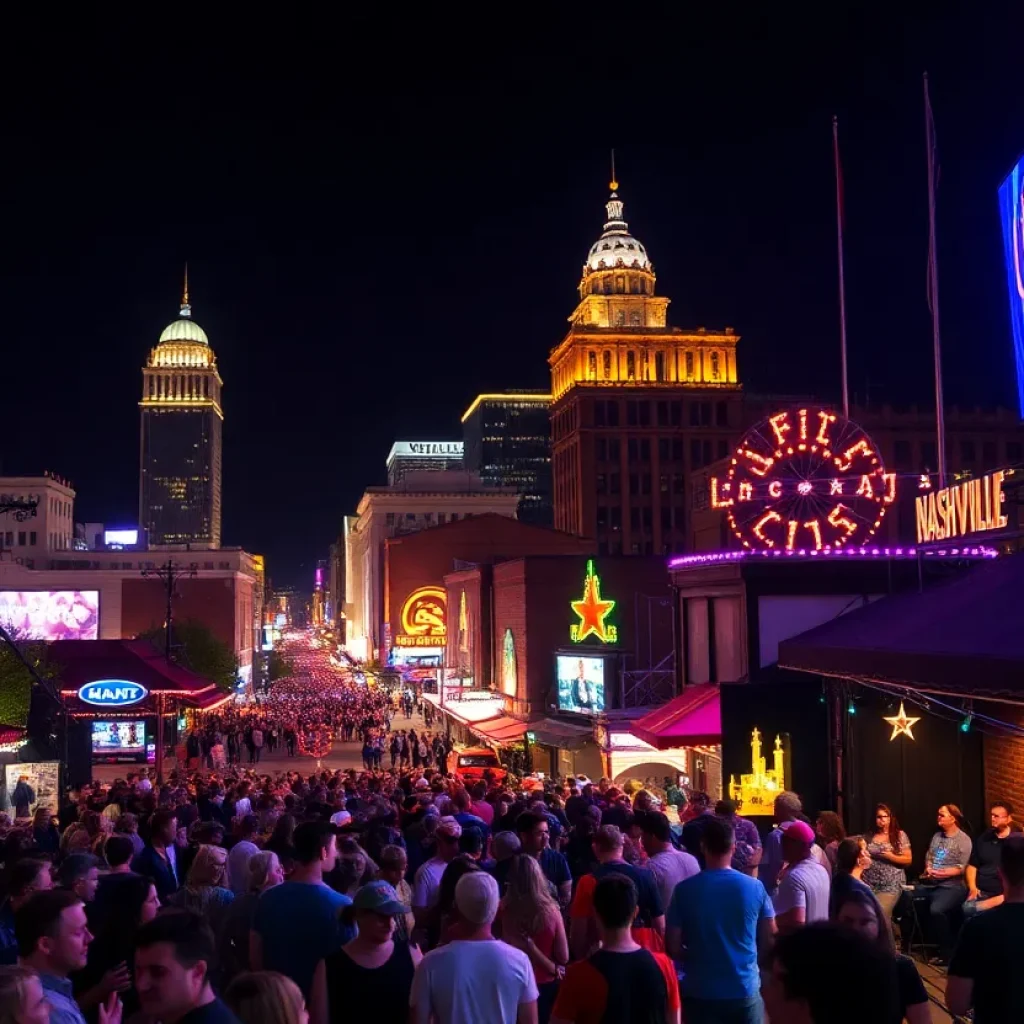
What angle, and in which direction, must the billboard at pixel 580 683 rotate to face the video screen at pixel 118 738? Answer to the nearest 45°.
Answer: approximately 90° to its right

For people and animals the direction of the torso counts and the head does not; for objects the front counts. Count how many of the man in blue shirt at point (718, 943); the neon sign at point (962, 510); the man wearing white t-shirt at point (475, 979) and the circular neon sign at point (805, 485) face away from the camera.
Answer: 2

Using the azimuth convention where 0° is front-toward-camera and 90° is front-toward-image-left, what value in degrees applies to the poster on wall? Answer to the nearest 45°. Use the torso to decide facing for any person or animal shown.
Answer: approximately 0°

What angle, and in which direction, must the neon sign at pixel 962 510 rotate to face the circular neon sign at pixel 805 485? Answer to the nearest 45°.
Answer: approximately 90° to its right

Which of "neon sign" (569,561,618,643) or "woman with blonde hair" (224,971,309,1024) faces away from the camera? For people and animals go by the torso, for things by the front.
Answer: the woman with blonde hair

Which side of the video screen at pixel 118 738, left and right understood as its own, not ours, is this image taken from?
front

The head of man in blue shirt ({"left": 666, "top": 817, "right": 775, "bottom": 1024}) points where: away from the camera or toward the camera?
away from the camera

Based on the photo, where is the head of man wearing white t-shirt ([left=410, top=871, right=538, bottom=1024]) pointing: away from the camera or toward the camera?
away from the camera

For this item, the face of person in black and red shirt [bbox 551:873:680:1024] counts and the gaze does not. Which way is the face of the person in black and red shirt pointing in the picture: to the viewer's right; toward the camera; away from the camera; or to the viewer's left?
away from the camera

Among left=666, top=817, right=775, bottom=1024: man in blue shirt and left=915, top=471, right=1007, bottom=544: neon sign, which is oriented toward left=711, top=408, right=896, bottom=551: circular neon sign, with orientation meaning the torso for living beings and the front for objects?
the man in blue shirt

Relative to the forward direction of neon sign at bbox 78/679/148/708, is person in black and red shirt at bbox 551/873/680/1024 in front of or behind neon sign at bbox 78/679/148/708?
in front

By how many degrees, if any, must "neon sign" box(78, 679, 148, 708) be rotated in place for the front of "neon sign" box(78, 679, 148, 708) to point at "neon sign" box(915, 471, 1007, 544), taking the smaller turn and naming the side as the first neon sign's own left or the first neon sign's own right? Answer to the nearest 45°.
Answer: approximately 45° to the first neon sign's own left

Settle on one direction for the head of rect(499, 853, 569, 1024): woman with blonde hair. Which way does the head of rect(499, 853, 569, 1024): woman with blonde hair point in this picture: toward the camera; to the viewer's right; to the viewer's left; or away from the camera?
away from the camera

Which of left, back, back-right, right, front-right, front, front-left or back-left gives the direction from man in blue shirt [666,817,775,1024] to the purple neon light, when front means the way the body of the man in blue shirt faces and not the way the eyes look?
front

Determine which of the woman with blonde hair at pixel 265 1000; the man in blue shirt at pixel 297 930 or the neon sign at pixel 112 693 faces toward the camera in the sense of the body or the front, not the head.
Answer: the neon sign

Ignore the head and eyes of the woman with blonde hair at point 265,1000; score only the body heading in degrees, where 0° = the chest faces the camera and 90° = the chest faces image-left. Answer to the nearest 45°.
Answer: approximately 180°

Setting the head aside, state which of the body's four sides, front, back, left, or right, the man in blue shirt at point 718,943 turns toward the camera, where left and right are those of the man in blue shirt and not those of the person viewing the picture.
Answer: back

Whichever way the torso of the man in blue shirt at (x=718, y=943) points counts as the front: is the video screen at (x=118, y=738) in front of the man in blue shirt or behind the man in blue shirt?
in front

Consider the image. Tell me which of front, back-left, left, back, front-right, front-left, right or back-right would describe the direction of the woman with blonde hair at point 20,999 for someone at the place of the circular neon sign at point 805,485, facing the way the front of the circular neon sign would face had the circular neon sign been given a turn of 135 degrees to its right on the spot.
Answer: back-left

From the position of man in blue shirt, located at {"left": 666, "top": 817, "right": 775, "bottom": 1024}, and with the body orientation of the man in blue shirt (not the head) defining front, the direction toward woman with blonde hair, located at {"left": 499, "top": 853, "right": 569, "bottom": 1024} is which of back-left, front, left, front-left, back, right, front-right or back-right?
left
